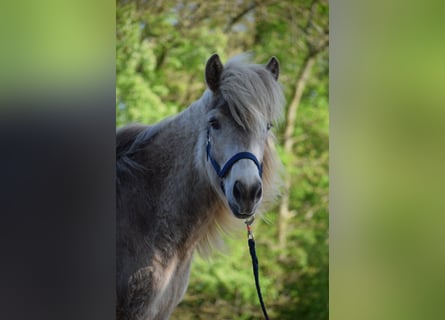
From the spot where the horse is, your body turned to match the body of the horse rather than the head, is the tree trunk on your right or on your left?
on your left

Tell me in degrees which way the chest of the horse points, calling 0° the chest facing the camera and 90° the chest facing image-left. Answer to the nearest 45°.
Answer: approximately 315°
